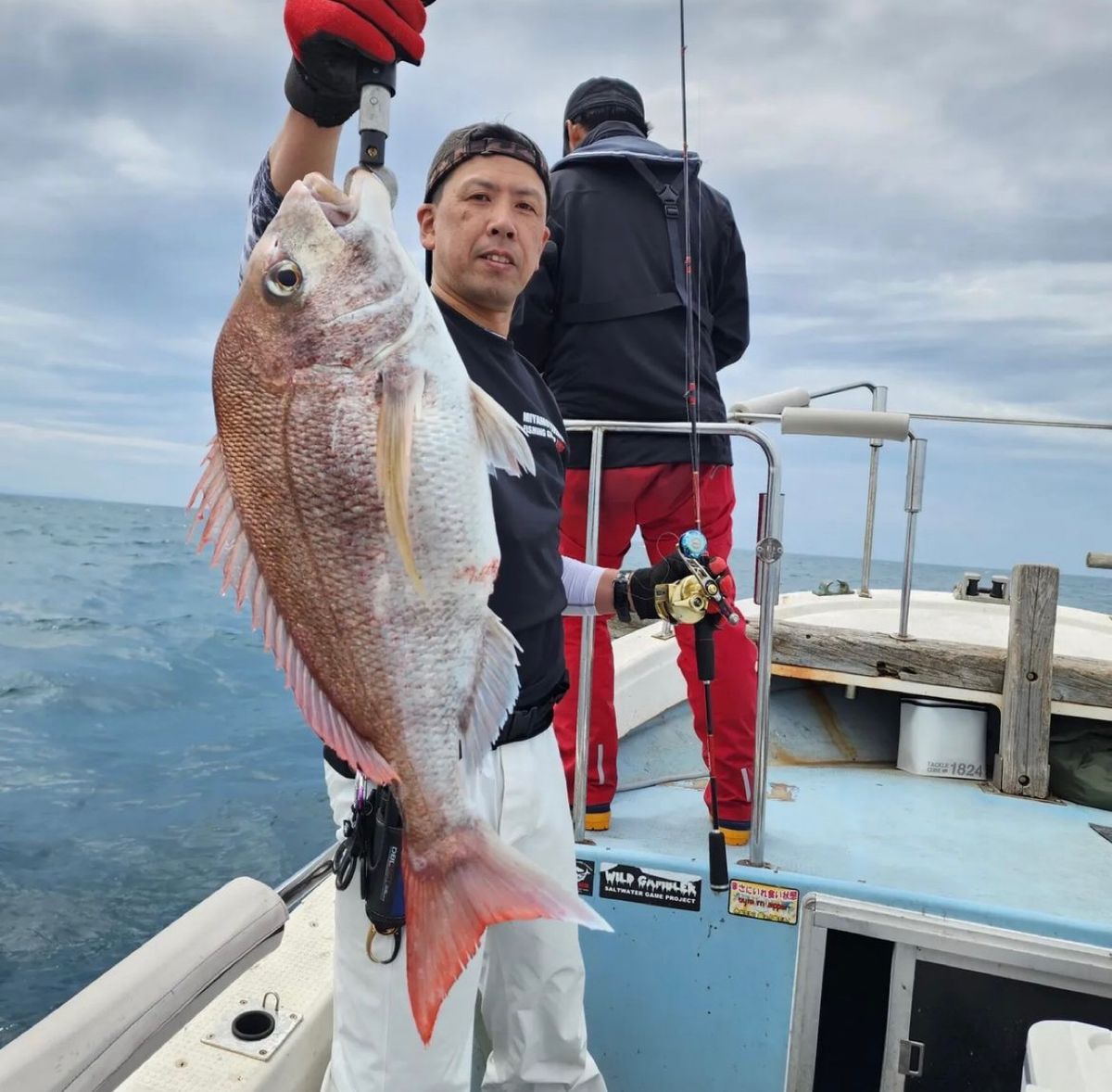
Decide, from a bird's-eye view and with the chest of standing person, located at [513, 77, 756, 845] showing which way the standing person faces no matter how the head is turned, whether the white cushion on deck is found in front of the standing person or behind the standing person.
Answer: behind

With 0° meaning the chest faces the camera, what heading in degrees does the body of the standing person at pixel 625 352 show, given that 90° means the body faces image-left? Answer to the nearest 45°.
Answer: approximately 180°

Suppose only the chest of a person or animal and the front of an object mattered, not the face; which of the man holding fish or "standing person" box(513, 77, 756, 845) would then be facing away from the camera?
the standing person

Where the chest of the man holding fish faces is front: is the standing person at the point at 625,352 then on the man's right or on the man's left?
on the man's left

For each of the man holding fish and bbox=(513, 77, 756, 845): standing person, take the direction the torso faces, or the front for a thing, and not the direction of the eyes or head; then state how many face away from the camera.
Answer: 1

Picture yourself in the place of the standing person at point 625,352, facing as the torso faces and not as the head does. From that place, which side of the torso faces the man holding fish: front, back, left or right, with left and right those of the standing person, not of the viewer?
back

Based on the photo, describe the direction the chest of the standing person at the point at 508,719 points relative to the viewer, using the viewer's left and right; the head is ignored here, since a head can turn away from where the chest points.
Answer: facing the viewer and to the right of the viewer

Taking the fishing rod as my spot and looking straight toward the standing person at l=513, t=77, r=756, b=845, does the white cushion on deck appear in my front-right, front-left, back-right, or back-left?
back-left

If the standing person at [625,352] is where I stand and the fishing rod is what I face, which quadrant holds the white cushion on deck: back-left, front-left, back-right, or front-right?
front-right

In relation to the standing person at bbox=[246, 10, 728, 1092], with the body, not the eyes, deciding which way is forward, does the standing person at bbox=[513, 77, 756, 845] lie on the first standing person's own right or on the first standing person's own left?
on the first standing person's own left
